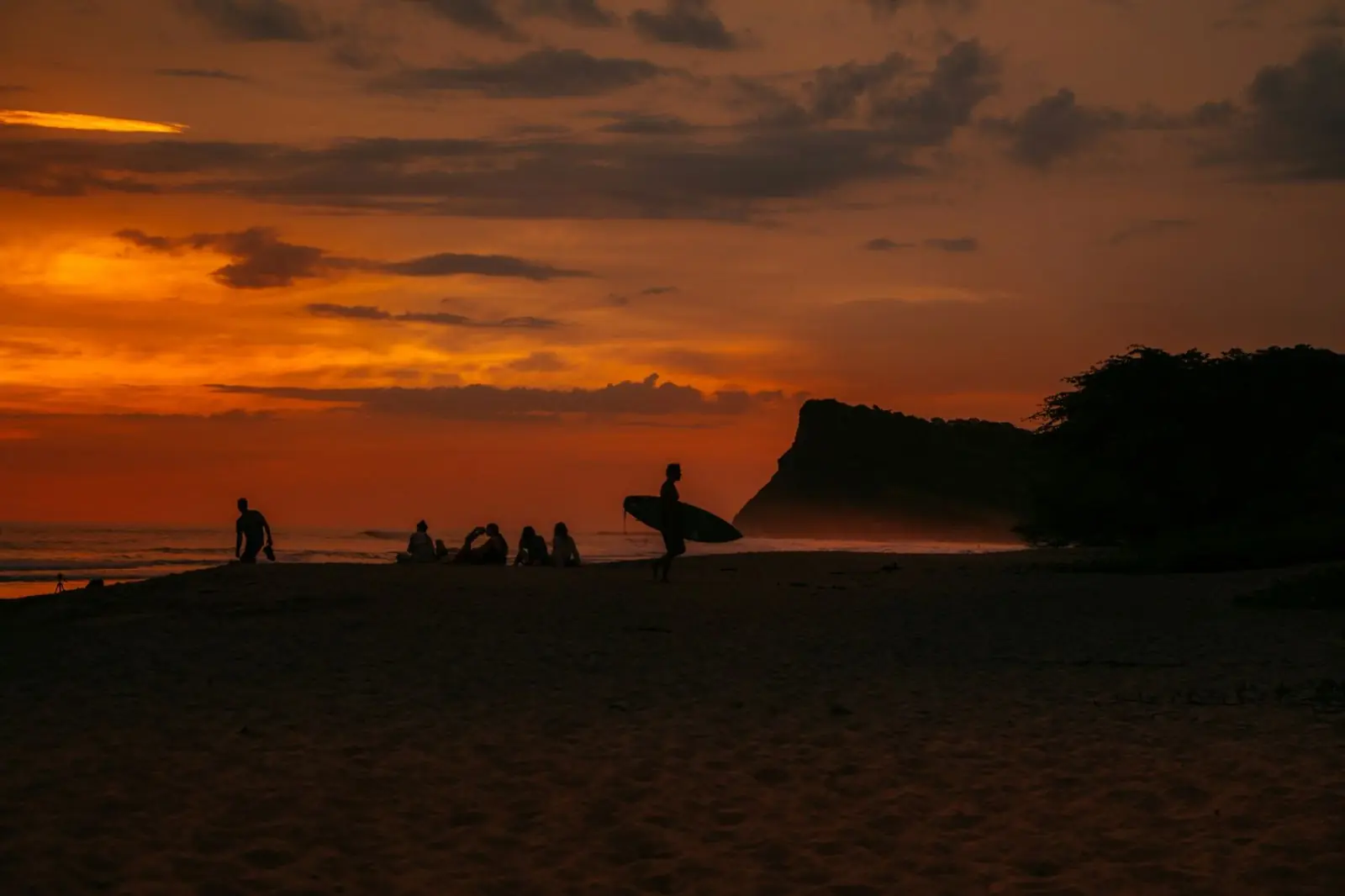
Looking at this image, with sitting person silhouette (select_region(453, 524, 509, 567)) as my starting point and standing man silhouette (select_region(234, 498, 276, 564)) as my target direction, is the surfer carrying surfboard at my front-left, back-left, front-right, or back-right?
back-left

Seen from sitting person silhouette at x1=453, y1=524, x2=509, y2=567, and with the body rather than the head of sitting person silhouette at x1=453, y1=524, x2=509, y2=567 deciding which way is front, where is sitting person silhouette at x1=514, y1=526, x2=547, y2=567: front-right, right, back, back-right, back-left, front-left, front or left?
back-right
